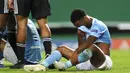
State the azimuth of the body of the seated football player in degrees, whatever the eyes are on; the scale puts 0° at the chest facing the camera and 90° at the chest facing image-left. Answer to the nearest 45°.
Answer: approximately 90°
